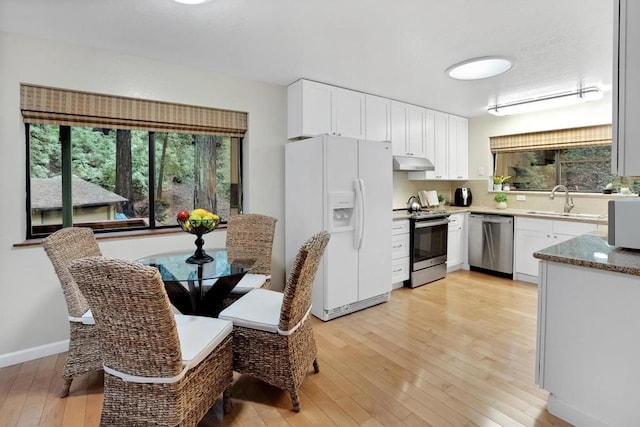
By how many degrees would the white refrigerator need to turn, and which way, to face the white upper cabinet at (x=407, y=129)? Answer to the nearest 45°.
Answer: approximately 90° to its left

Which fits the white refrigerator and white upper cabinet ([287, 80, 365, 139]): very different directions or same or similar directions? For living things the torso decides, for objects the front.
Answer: same or similar directions

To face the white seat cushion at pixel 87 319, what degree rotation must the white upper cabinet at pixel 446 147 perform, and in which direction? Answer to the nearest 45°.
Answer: approximately 90° to its right

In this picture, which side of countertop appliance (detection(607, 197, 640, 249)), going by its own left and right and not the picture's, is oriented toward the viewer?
left

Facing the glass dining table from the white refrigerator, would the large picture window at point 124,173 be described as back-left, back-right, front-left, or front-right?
front-right

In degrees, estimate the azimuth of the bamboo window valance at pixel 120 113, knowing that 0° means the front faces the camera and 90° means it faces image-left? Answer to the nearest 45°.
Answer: approximately 315°

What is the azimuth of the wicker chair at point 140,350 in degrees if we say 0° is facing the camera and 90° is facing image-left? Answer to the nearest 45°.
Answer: approximately 225°

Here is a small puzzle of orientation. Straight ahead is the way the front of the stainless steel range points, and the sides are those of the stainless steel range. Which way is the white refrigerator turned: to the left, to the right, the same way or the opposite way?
the same way

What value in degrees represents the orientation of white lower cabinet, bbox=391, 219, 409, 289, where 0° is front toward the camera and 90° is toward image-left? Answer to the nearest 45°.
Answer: approximately 315°

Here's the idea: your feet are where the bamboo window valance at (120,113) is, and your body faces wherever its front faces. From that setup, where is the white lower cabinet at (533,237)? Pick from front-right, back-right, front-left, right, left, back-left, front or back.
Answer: front-left

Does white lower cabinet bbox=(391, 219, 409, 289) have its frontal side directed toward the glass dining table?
no

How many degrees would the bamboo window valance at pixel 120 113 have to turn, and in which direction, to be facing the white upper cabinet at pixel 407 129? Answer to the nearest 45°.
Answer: approximately 45° to its left

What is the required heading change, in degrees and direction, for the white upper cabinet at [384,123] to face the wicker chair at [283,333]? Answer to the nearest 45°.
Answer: approximately 45° to its right
